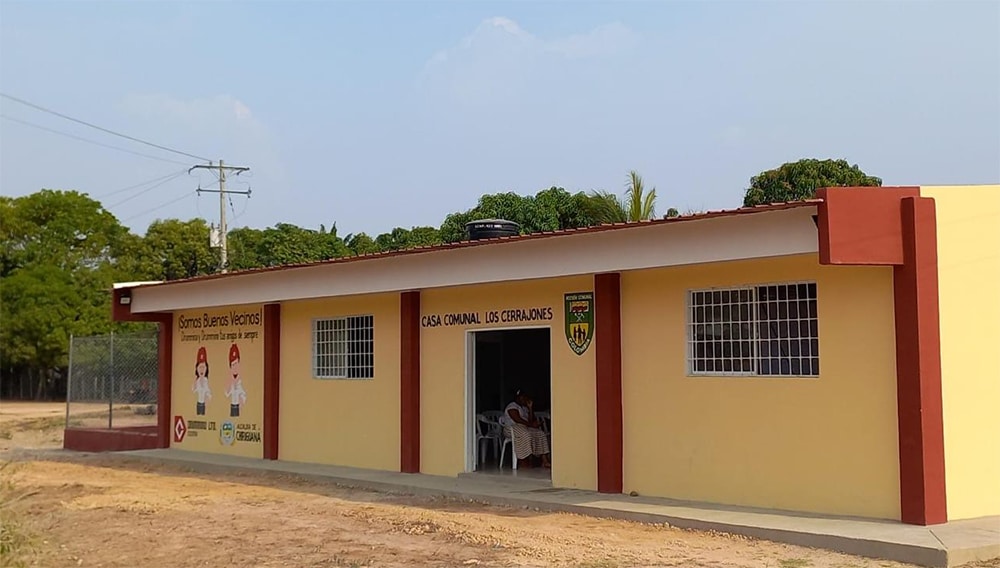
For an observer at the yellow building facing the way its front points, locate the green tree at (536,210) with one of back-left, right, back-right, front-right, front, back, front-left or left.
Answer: back-right

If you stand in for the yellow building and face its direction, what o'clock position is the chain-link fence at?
The chain-link fence is roughly at 3 o'clock from the yellow building.

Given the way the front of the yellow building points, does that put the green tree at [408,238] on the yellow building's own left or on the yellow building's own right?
on the yellow building's own right

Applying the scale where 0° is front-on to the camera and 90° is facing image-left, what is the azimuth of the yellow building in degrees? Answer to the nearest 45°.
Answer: approximately 45°
